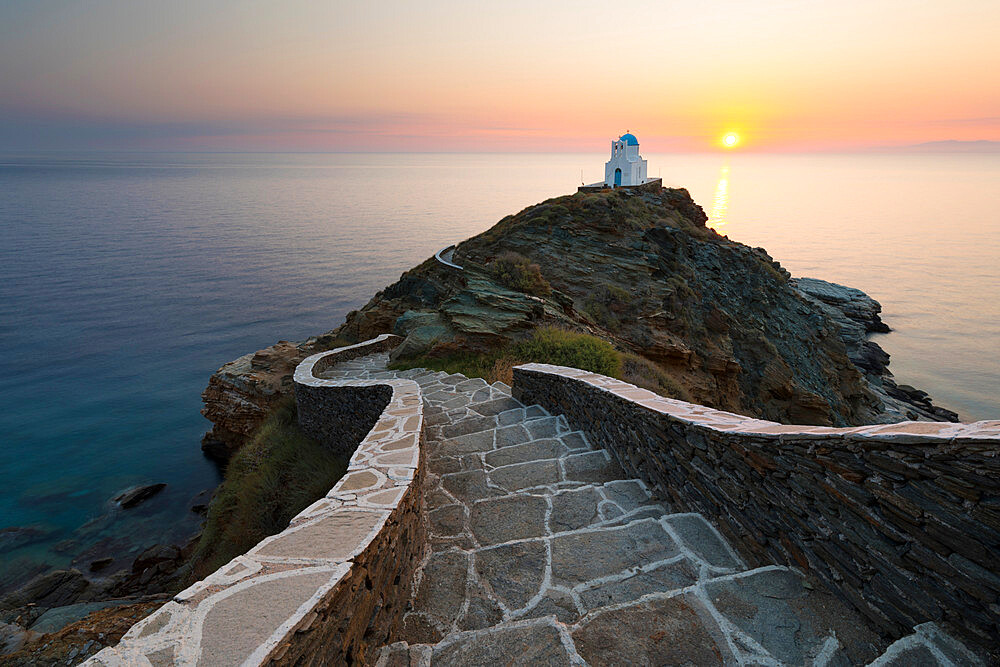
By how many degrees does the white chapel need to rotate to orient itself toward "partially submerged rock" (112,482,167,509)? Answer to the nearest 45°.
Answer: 0° — it already faces it

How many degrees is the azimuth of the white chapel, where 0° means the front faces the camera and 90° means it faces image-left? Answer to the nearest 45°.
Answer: approximately 45°

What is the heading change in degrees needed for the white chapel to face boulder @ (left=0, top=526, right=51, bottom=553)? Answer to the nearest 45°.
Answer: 0° — it already faces it

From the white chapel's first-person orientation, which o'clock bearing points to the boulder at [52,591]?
The boulder is roughly at 11 o'clock from the white chapel.

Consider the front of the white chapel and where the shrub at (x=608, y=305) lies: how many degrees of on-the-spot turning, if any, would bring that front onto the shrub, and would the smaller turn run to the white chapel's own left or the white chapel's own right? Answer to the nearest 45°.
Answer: approximately 45° to the white chapel's own left

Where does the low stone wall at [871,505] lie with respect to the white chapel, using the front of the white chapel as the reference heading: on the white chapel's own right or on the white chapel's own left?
on the white chapel's own left
